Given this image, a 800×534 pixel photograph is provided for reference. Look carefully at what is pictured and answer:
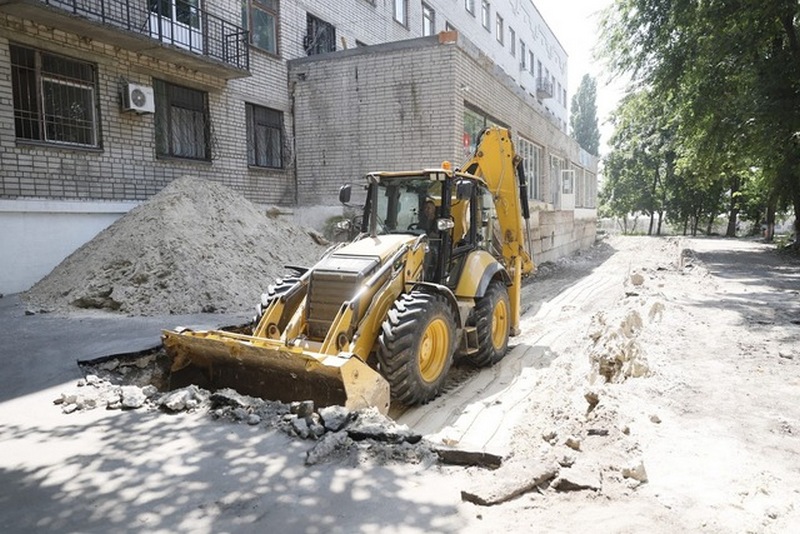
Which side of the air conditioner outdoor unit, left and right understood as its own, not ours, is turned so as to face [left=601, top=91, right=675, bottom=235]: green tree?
left

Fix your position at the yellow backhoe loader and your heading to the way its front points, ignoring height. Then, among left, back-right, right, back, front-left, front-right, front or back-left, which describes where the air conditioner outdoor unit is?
right

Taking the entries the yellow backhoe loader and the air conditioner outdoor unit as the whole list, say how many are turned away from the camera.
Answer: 0

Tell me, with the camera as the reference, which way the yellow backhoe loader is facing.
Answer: facing the viewer and to the left of the viewer

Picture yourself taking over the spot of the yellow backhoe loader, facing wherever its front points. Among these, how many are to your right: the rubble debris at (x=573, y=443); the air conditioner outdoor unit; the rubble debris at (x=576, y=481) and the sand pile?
2

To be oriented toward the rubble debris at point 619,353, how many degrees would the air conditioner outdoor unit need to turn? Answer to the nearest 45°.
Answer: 0° — it already faces it

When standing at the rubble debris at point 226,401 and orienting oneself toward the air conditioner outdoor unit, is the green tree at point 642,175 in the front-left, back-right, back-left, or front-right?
front-right

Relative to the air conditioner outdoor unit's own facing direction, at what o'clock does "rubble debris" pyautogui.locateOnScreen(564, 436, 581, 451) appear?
The rubble debris is roughly at 1 o'clock from the air conditioner outdoor unit.

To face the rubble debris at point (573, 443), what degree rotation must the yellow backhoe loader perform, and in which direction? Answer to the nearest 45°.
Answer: approximately 90° to its left

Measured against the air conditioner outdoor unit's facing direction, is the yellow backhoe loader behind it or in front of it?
in front

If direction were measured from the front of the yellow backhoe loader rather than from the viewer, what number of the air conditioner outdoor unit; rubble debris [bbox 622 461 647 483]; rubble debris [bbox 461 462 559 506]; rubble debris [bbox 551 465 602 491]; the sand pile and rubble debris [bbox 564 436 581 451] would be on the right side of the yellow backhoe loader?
2

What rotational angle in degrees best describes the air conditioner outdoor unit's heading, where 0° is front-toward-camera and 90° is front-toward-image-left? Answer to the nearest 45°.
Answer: approximately 315°

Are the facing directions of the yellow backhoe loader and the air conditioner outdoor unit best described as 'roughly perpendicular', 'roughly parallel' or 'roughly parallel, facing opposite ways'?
roughly perpendicular

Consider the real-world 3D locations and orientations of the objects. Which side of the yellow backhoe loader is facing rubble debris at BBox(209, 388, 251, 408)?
front

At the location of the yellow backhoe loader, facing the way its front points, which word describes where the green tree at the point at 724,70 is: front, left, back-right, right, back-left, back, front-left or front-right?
back

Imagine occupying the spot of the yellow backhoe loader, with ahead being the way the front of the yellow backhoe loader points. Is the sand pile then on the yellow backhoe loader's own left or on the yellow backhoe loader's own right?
on the yellow backhoe loader's own right

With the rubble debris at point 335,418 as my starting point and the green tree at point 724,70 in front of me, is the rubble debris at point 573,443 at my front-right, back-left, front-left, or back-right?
front-right

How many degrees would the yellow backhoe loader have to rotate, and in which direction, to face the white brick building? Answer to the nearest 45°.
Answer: approximately 90° to its right

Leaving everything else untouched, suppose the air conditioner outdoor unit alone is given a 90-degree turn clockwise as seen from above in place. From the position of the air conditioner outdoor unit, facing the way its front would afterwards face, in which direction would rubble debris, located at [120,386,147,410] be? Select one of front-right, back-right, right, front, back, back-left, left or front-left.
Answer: front-left
